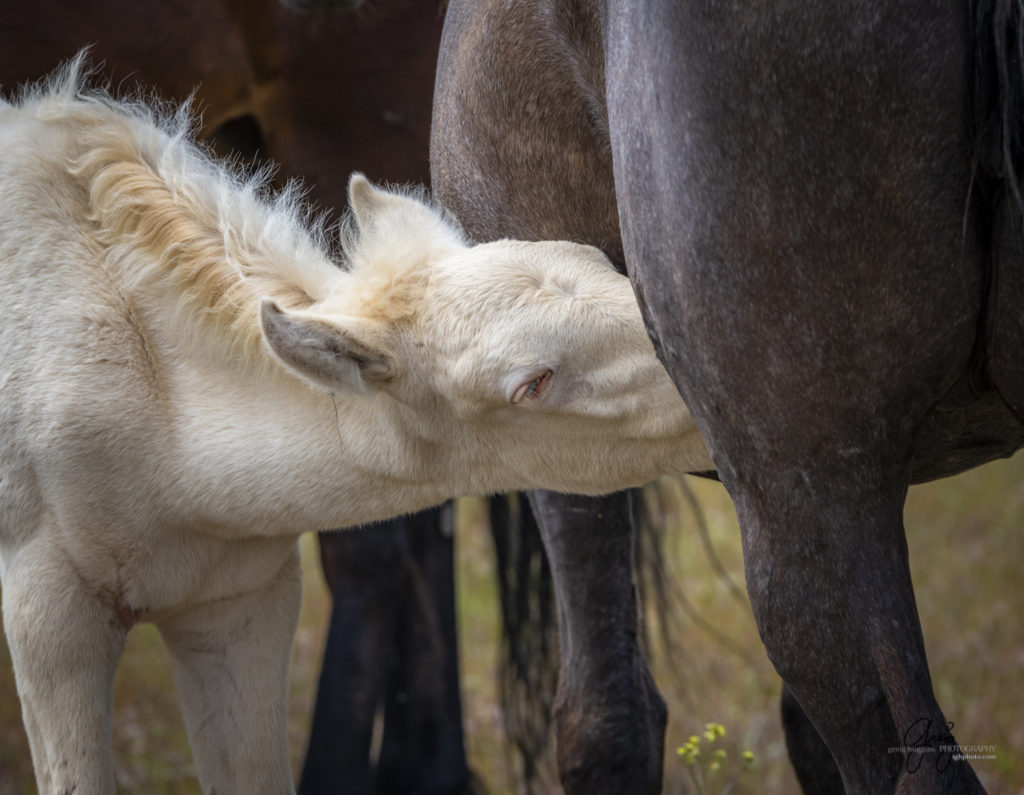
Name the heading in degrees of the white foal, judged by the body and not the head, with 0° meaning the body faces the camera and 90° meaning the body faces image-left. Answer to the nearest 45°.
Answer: approximately 315°

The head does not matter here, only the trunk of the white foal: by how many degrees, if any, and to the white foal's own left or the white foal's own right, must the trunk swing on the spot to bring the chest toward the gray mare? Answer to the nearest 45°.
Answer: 0° — it already faces it

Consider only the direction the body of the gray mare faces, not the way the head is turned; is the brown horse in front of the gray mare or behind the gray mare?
in front

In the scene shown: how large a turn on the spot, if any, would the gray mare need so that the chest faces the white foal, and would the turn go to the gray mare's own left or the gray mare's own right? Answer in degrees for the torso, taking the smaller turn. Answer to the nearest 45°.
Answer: approximately 45° to the gray mare's own left

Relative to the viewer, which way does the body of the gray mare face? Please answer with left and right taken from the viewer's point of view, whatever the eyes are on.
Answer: facing away from the viewer and to the left of the viewer

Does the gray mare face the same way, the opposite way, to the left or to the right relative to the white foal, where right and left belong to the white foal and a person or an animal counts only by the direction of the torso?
the opposite way

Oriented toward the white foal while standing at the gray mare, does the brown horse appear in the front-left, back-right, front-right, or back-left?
front-right
